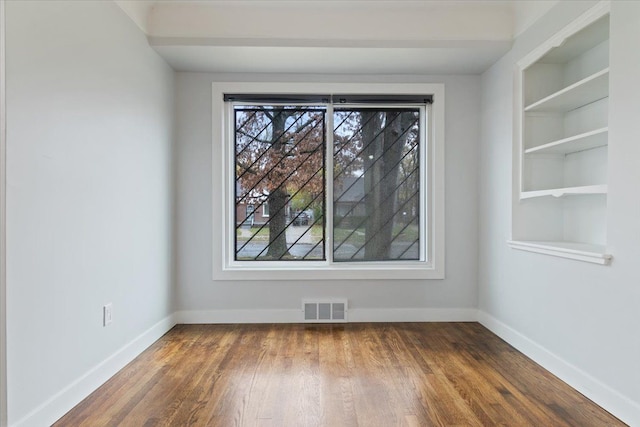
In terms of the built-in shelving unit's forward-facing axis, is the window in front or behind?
in front

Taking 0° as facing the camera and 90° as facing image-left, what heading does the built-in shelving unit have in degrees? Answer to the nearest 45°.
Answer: approximately 45°
